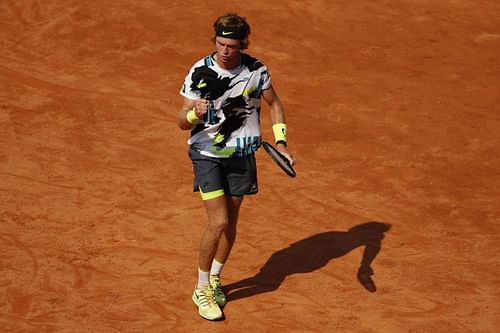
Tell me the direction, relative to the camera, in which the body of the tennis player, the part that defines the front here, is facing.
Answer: toward the camera
